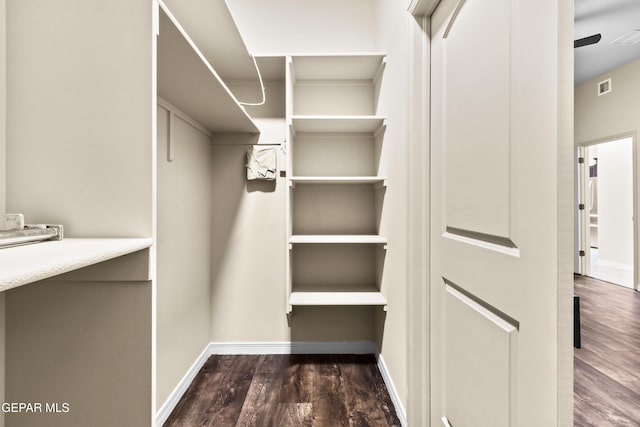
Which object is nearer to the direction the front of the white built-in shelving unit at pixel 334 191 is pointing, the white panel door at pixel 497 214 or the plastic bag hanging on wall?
the white panel door

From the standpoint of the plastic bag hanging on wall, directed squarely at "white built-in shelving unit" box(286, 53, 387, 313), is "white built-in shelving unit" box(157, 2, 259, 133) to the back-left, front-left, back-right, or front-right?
back-right

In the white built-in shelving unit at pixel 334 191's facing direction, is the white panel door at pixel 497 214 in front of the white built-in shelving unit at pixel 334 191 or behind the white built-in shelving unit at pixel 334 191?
in front

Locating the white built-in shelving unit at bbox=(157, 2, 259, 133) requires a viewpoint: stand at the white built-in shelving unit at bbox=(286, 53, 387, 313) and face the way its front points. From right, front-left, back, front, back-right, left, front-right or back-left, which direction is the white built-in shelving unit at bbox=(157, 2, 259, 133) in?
front-right

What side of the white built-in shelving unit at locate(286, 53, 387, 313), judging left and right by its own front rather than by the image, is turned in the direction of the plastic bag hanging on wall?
right

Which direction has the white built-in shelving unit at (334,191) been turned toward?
toward the camera

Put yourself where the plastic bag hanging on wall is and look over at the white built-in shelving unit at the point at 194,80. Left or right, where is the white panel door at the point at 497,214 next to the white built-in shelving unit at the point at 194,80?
left

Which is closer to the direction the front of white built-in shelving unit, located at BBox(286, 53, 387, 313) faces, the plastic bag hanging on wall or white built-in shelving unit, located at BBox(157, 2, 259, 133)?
the white built-in shelving unit
